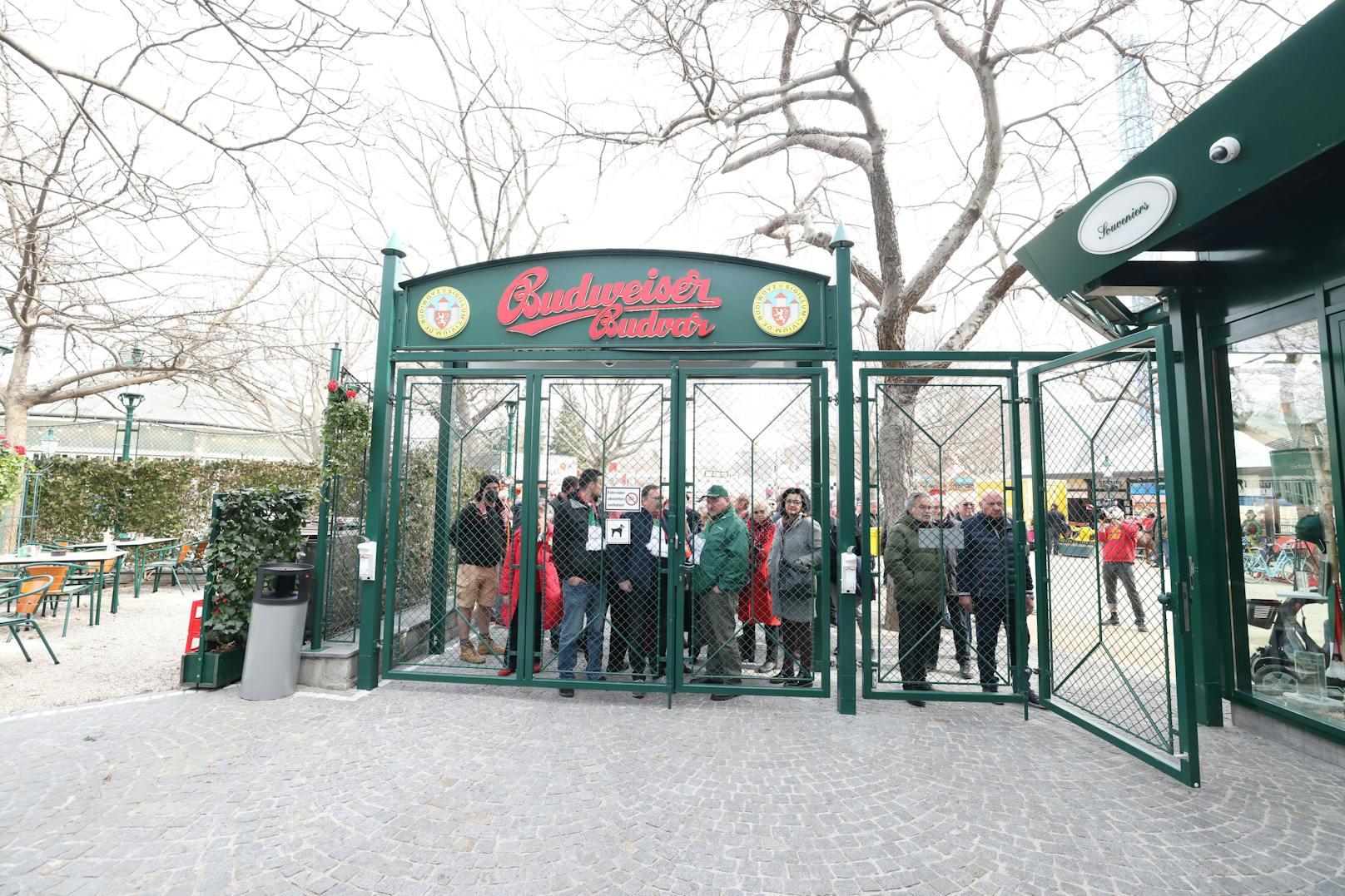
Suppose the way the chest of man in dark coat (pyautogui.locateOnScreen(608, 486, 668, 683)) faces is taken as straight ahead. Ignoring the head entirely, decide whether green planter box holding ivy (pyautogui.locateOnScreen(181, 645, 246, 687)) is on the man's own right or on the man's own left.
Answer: on the man's own right

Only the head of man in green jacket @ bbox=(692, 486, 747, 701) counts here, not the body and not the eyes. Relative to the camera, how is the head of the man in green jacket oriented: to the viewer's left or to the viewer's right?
to the viewer's left

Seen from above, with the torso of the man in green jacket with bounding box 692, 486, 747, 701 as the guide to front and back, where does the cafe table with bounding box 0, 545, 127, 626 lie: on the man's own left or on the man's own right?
on the man's own right

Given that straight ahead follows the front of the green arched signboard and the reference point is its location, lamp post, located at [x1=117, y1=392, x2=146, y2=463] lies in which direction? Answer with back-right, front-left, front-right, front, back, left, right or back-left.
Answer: back-right

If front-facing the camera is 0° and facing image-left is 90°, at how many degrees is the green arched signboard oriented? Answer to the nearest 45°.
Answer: approximately 0°

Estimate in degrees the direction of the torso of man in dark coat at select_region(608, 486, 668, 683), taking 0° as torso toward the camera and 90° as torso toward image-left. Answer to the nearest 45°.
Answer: approximately 315°

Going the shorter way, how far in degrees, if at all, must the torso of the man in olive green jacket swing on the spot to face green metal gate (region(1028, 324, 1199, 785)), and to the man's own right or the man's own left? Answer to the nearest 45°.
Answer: approximately 45° to the man's own left
